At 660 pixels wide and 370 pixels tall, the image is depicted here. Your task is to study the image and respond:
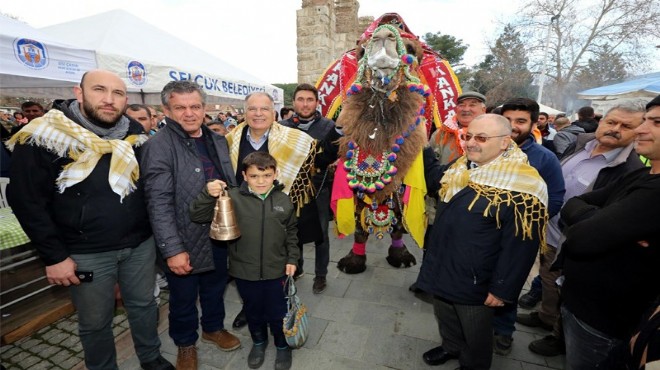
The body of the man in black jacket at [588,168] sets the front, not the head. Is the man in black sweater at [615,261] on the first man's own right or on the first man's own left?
on the first man's own left

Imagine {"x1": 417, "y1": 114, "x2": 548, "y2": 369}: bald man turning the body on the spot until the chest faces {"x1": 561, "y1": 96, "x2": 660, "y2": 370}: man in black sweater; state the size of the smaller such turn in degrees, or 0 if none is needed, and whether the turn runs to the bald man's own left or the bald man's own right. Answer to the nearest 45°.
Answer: approximately 90° to the bald man's own left

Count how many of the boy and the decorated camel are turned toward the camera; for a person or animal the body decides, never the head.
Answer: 2

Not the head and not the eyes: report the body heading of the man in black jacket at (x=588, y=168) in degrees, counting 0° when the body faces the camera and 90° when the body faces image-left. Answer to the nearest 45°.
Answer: approximately 45°

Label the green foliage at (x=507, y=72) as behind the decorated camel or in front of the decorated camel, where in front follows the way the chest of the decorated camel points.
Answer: behind

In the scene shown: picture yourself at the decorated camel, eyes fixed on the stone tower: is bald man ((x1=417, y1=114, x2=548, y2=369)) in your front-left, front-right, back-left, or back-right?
back-right

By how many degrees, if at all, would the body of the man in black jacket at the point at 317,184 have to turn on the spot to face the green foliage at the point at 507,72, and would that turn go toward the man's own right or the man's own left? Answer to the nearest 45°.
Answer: approximately 135° to the man's own left

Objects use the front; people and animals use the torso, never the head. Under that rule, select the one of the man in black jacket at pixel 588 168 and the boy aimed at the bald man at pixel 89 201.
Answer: the man in black jacket

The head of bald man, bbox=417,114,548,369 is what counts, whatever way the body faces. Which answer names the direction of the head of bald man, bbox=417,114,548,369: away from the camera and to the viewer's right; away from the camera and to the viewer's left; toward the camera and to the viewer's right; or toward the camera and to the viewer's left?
toward the camera and to the viewer's left

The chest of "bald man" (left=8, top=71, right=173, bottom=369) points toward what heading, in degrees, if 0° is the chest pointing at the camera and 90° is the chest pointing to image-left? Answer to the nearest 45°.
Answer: approximately 315°

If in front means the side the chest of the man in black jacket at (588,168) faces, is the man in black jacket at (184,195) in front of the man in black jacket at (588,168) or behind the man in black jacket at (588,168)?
in front

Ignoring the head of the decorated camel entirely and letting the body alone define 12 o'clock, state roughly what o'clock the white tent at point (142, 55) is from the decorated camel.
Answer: The white tent is roughly at 4 o'clock from the decorated camel.
